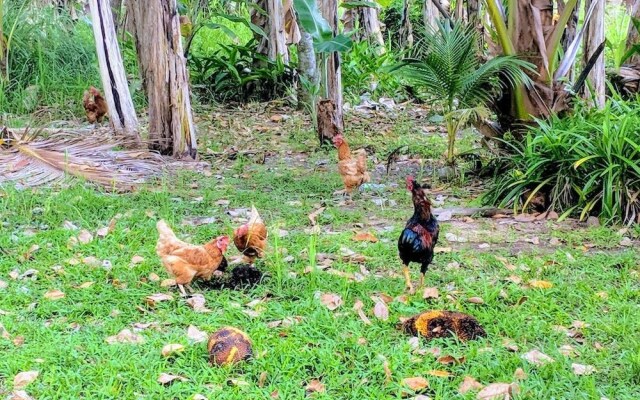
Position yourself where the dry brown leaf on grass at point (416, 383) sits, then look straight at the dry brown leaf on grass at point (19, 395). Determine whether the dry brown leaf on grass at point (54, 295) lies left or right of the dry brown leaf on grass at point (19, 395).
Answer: right

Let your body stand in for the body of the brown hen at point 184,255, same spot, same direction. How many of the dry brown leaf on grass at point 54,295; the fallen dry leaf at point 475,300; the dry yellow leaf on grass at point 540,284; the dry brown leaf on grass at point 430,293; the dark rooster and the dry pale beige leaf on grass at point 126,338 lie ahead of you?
4

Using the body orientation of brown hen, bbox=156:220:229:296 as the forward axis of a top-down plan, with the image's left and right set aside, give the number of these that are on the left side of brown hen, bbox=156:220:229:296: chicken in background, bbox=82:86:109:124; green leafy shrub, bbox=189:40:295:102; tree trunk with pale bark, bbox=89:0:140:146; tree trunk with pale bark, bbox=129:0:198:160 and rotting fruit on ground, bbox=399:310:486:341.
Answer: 4

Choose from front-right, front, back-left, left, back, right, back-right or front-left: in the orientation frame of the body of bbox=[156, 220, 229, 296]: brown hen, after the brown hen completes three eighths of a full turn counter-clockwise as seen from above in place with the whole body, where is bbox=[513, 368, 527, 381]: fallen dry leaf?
back

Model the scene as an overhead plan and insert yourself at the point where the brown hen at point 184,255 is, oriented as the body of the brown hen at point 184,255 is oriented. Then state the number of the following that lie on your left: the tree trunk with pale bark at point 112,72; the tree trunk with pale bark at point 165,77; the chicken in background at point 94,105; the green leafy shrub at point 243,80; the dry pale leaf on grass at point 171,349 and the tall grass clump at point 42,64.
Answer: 5

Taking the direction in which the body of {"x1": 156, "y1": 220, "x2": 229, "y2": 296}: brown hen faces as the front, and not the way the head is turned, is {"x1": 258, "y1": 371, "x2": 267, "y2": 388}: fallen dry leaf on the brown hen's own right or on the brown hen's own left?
on the brown hen's own right

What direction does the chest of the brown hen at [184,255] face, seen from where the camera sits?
to the viewer's right

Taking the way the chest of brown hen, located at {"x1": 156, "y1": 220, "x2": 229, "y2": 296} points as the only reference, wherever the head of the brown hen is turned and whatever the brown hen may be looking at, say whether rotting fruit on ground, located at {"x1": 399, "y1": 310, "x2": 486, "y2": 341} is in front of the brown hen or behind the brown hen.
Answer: in front

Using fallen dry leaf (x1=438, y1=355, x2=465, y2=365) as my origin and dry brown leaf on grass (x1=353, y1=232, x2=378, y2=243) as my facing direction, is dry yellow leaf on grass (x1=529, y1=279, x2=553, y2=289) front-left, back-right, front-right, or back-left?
front-right

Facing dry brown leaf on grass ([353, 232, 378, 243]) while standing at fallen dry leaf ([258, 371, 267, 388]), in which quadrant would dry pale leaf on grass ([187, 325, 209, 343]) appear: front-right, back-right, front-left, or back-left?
front-left

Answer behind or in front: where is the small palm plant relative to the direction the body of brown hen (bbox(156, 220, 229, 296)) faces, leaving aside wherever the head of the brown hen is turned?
in front

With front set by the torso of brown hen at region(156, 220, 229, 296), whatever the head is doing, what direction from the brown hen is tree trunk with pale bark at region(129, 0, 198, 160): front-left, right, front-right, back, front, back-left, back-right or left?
left

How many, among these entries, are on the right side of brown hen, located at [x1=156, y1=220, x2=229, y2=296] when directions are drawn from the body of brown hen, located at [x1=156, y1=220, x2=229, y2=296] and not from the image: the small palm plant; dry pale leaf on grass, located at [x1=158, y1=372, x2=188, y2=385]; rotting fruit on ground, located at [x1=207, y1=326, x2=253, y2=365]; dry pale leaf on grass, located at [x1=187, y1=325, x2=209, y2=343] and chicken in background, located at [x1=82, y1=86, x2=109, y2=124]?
3

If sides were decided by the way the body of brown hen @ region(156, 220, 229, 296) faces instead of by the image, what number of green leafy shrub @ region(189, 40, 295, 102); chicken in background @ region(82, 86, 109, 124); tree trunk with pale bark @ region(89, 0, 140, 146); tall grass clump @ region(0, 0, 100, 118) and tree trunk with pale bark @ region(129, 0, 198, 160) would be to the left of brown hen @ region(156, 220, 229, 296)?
5

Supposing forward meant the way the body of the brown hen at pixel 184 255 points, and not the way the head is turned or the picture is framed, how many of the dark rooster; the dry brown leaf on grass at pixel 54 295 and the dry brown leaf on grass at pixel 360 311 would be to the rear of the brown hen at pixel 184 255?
1

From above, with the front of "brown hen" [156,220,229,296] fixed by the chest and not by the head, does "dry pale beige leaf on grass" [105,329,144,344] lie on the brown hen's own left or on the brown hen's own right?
on the brown hen's own right

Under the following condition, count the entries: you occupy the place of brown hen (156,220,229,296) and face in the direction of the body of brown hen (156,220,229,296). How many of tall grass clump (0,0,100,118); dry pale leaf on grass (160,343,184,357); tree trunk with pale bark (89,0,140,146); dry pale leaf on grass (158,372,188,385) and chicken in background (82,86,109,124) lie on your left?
3

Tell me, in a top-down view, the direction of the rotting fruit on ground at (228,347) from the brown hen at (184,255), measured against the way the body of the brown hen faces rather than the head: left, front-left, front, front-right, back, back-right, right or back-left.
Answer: right

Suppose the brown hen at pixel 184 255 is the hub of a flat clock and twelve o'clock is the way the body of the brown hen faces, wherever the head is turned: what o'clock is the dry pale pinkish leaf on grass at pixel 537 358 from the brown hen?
The dry pale pinkish leaf on grass is roughly at 1 o'clock from the brown hen.

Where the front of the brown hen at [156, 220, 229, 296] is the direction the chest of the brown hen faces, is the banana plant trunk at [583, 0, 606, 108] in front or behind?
in front
